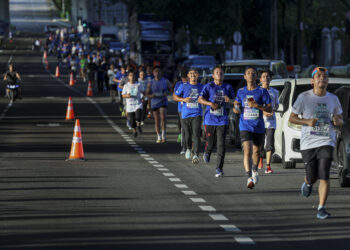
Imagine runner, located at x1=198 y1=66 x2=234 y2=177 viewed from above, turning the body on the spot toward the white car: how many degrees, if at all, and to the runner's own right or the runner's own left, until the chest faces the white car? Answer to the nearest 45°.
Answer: approximately 135° to the runner's own left

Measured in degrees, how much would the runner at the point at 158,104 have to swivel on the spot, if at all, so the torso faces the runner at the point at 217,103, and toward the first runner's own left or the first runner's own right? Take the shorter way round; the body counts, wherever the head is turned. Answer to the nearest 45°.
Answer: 0° — they already face them

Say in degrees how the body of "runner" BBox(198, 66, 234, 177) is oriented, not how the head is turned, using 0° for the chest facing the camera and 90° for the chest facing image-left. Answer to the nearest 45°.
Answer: approximately 0°

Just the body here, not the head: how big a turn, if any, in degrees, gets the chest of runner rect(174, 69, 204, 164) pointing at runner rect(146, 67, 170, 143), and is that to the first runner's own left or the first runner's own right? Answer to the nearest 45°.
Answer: approximately 180°

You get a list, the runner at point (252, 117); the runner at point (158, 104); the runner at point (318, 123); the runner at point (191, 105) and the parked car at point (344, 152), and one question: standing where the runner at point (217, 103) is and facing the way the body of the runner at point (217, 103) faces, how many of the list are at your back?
2

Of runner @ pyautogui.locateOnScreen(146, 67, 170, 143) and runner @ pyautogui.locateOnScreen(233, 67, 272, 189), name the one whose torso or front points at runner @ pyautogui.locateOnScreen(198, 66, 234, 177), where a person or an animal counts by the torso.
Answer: runner @ pyautogui.locateOnScreen(146, 67, 170, 143)

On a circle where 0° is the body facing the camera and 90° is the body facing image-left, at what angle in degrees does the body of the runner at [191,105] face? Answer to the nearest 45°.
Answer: approximately 0°

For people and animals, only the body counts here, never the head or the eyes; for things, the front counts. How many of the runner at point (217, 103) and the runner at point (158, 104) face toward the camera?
2

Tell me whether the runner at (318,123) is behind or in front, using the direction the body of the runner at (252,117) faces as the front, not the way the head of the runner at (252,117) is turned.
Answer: in front

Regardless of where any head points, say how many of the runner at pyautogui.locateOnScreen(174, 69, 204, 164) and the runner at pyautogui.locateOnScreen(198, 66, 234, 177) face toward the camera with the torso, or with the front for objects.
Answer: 2
